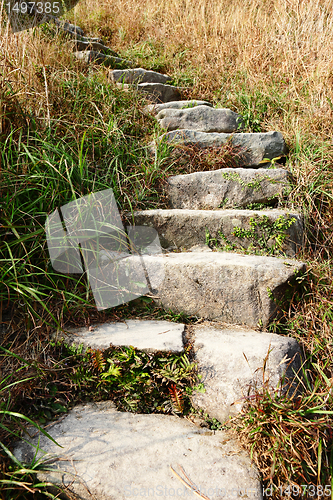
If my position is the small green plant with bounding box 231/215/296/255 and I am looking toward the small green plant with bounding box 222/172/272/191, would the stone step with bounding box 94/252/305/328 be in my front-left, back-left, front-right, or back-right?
back-left

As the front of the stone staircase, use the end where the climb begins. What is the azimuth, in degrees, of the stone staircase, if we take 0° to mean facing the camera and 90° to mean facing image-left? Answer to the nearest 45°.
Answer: approximately 0°
